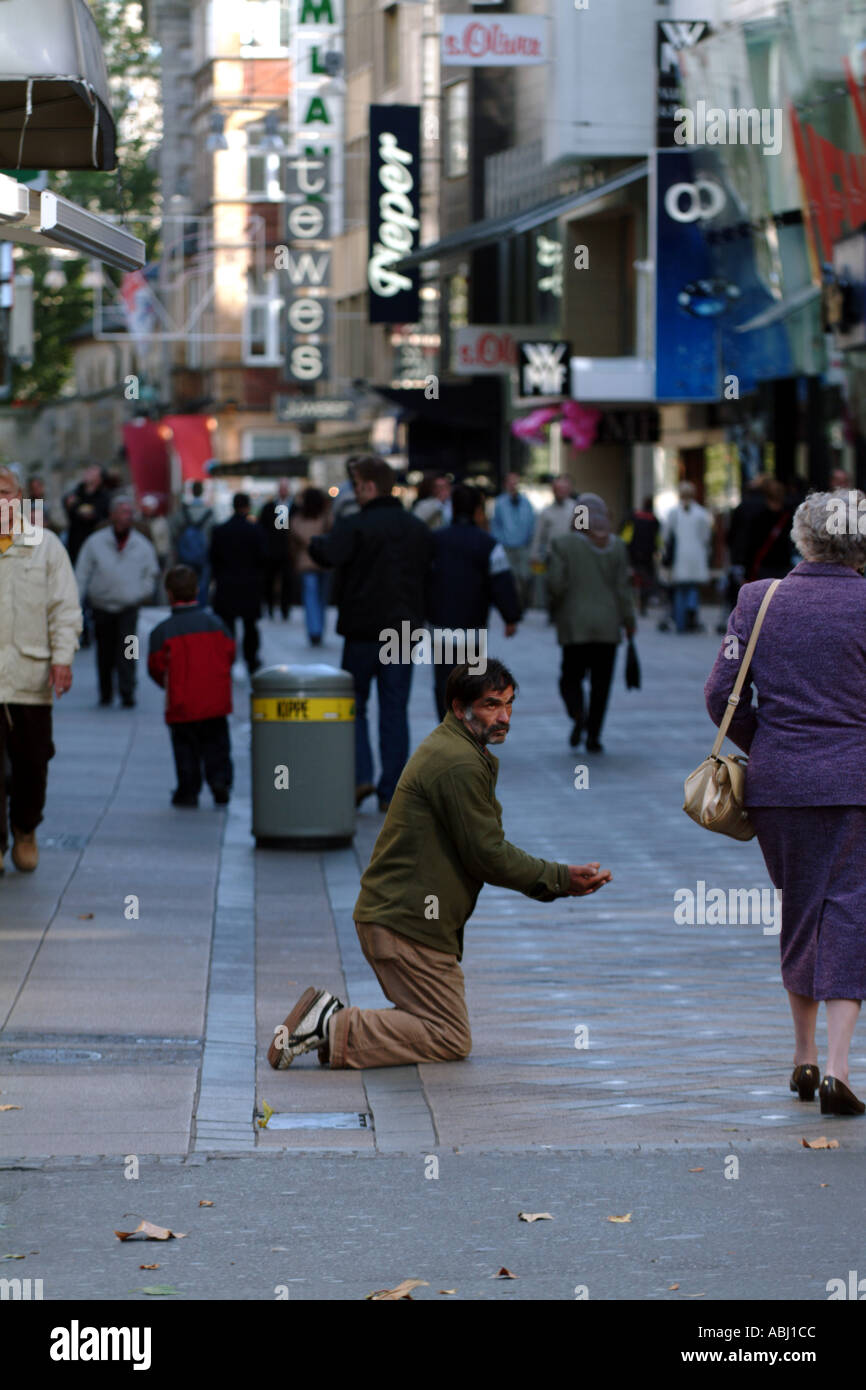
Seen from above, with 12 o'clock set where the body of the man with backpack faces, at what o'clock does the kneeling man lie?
The kneeling man is roughly at 6 o'clock from the man with backpack.

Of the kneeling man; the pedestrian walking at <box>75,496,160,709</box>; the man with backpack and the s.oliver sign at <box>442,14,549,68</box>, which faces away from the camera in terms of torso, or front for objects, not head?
the man with backpack

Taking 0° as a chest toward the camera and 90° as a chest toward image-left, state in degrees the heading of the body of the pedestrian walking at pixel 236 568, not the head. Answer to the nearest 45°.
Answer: approximately 180°

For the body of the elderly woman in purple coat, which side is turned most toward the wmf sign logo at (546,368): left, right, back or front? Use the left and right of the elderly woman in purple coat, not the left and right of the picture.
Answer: front

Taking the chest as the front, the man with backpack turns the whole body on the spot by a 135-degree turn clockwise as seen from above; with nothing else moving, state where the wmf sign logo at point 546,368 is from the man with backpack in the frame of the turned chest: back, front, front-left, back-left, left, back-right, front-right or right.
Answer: left

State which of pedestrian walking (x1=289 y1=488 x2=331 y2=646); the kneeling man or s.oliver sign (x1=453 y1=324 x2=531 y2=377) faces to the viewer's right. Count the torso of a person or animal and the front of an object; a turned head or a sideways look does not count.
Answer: the kneeling man

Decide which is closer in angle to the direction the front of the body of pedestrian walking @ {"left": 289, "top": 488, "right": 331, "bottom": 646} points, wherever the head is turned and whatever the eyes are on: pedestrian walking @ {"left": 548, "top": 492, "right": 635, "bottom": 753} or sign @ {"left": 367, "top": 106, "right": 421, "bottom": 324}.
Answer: the sign

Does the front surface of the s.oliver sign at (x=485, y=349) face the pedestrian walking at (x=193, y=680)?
yes

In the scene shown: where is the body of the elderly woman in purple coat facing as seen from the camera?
away from the camera

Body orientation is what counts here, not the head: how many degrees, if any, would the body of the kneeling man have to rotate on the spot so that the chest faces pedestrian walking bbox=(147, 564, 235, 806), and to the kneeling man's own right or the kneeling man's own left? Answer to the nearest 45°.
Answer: approximately 90° to the kneeling man's own left

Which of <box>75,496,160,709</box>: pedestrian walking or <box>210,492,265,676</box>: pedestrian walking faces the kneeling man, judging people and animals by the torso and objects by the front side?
<box>75,496,160,709</box>: pedestrian walking

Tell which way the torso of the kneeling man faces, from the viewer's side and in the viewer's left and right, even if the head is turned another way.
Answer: facing to the right of the viewer

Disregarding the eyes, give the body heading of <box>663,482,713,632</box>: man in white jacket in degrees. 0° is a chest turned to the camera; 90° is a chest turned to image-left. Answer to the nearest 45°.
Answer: approximately 0°
